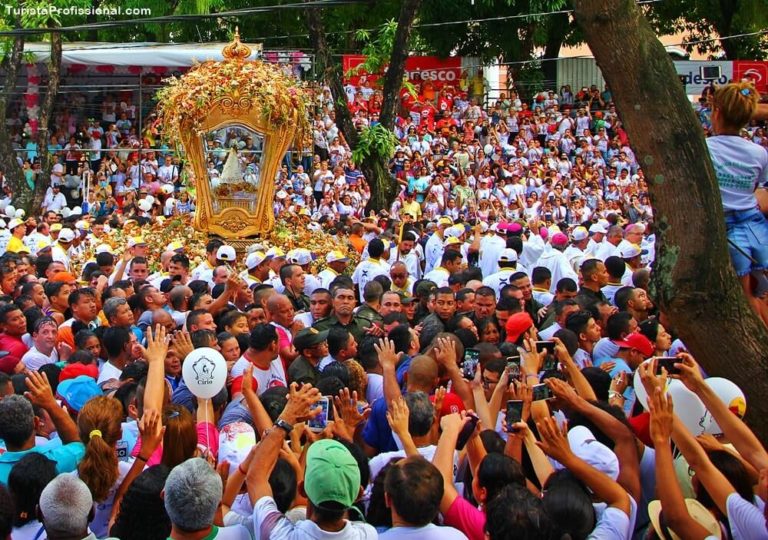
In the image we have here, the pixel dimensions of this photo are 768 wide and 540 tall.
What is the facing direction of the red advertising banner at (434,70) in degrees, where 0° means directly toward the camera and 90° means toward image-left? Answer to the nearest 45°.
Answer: approximately 0°

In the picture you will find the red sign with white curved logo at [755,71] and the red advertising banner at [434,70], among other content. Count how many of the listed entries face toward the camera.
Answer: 2

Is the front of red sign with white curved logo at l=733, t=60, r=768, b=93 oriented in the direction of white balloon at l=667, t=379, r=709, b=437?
yes

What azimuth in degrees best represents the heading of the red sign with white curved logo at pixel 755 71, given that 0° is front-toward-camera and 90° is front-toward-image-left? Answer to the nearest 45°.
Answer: approximately 0°

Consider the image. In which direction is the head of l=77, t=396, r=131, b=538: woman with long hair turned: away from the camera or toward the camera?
away from the camera

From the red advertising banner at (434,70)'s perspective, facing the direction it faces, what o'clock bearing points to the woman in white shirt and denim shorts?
The woman in white shirt and denim shorts is roughly at 12 o'clock from the red advertising banner.

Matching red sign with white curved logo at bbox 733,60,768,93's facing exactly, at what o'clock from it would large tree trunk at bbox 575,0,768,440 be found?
The large tree trunk is roughly at 12 o'clock from the red sign with white curved logo.

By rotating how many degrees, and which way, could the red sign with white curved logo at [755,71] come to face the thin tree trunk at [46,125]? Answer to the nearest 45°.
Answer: approximately 45° to its right

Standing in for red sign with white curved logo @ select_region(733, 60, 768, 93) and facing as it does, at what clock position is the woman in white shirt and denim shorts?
The woman in white shirt and denim shorts is roughly at 12 o'clock from the red sign with white curved logo.

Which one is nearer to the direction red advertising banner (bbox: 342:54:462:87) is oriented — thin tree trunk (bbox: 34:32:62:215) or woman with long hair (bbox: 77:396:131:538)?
the woman with long hair

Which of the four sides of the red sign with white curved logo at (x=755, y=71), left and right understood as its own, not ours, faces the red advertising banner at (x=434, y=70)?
right

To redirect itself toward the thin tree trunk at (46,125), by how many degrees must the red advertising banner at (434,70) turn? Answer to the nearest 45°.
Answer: approximately 45° to its right
